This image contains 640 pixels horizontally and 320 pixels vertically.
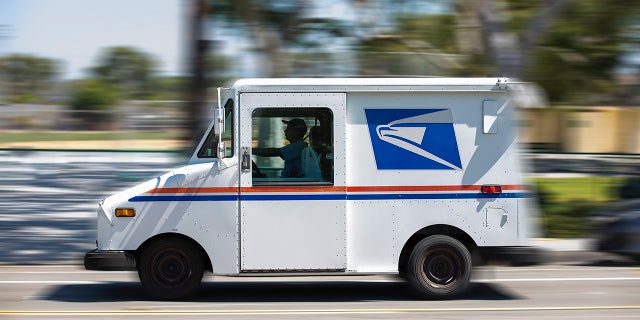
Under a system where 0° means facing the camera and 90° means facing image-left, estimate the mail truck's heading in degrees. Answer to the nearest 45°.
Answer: approximately 90°

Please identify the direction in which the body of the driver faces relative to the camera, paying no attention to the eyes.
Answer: to the viewer's left

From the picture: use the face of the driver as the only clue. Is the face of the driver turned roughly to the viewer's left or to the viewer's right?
to the viewer's left
